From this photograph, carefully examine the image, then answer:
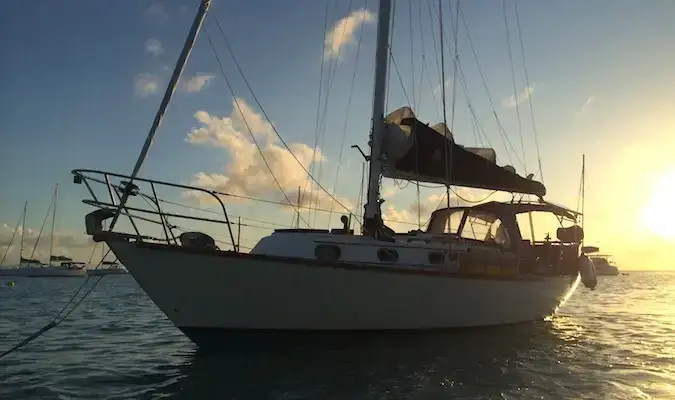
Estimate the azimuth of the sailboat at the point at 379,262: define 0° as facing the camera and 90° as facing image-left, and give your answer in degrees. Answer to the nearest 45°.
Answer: approximately 45°
